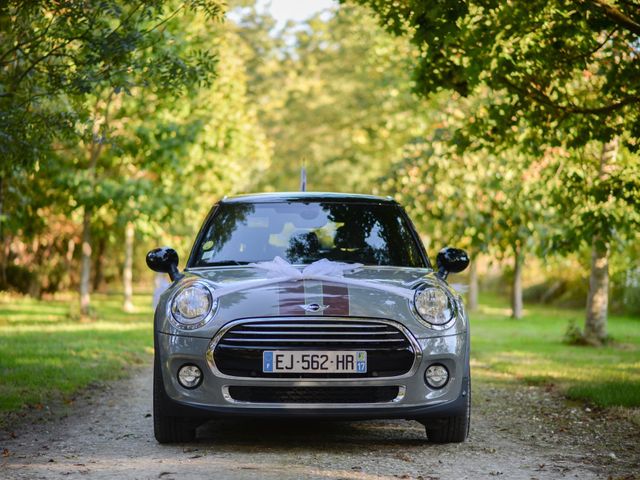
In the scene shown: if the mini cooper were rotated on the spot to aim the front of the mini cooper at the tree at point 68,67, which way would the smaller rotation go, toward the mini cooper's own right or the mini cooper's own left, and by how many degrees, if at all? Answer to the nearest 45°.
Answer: approximately 135° to the mini cooper's own right

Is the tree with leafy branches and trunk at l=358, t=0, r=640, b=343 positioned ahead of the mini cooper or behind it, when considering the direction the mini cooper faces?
behind

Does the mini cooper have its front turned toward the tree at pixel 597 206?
no

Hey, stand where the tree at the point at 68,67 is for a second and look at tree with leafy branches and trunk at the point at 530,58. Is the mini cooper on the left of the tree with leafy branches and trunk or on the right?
right

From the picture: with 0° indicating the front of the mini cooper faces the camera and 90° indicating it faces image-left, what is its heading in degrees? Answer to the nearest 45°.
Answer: approximately 0°
